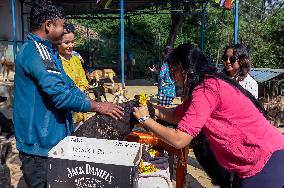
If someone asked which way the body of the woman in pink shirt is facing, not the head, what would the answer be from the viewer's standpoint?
to the viewer's left

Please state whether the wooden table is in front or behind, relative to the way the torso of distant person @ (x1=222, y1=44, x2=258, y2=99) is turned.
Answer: in front

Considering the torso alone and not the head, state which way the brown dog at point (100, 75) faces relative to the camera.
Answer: to the viewer's left

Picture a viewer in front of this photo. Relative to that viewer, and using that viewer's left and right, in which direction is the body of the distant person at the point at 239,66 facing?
facing the viewer and to the left of the viewer

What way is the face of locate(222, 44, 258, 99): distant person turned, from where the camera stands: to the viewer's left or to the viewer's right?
to the viewer's left

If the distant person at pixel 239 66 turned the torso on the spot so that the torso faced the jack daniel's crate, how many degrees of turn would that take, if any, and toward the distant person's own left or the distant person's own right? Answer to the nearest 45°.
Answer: approximately 45° to the distant person's own left

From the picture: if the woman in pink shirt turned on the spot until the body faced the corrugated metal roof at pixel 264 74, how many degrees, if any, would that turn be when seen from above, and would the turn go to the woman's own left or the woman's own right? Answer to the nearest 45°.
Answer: approximately 90° to the woman's own right

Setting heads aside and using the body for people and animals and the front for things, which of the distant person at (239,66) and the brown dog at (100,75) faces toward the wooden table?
the distant person

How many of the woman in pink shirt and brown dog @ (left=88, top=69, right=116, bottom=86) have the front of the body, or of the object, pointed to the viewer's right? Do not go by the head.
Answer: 0
